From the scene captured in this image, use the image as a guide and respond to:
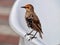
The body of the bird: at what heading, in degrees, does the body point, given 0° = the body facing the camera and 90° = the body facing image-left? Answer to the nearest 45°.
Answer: approximately 90°
